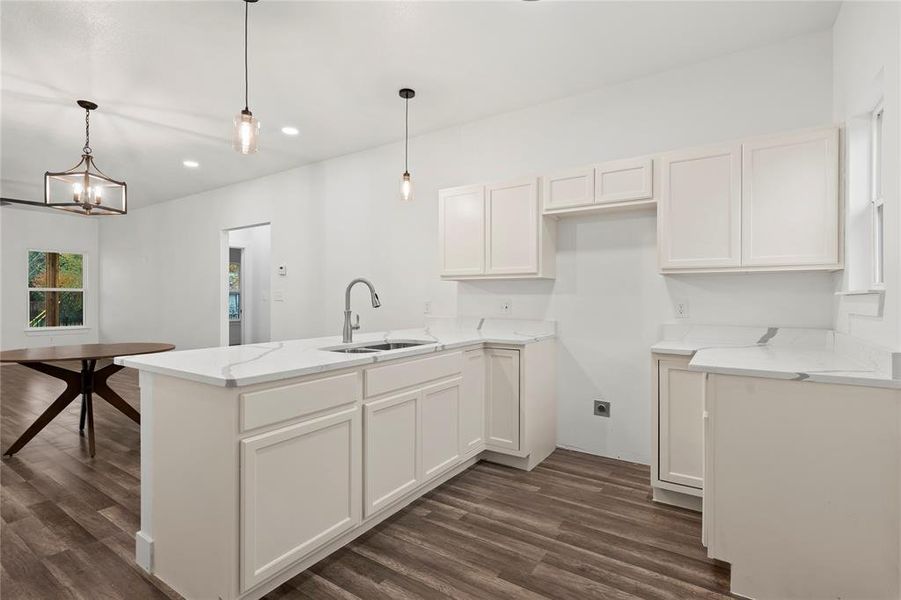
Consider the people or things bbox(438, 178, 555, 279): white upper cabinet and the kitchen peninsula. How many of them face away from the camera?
0

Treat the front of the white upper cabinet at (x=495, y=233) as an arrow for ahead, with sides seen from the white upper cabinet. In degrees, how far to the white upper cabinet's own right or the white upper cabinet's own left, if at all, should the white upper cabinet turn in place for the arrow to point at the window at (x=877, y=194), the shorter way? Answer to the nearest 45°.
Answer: approximately 90° to the white upper cabinet's own left

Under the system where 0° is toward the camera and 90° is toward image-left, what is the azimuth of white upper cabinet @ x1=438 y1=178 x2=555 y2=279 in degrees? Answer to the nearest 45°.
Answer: approximately 45°

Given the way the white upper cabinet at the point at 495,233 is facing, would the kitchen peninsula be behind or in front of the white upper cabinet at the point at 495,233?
in front

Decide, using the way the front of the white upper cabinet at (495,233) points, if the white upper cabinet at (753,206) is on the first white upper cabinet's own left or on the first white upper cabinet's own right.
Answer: on the first white upper cabinet's own left

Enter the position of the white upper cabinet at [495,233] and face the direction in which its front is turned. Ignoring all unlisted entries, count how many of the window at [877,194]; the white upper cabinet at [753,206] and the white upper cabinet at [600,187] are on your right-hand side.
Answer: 0
